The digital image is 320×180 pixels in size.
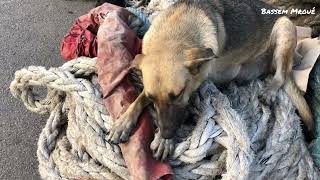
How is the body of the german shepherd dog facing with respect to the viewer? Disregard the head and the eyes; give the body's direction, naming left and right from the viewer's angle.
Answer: facing the viewer and to the left of the viewer
